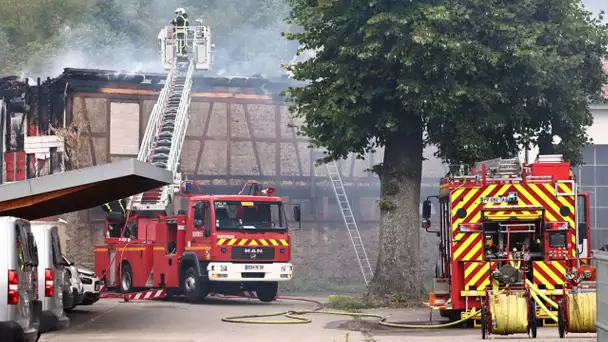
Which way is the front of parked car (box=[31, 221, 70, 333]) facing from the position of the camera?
facing away from the viewer and to the left of the viewer

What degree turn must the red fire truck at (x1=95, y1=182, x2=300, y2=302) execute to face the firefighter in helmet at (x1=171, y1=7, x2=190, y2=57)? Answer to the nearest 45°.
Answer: approximately 135° to its left

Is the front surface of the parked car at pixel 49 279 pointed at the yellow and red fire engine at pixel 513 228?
no

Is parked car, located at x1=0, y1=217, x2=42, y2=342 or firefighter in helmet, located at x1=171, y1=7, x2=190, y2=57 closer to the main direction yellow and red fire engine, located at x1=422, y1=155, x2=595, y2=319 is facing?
the firefighter in helmet

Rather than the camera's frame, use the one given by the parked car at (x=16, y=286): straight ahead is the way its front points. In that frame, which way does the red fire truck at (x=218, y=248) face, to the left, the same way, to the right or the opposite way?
the opposite way

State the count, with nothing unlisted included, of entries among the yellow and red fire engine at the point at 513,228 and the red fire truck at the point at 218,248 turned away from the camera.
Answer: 1

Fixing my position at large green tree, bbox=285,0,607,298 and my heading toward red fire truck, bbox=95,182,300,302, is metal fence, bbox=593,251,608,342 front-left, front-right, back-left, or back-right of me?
back-left

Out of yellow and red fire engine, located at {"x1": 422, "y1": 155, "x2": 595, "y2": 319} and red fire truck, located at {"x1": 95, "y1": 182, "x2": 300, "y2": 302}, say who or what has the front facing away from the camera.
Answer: the yellow and red fire engine

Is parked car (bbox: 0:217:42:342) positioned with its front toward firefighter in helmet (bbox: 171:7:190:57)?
no

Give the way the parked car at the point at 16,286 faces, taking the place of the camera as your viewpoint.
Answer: facing away from the viewer and to the left of the viewer

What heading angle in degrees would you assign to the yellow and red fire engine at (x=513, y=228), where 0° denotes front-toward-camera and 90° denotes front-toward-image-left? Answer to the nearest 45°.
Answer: approximately 180°

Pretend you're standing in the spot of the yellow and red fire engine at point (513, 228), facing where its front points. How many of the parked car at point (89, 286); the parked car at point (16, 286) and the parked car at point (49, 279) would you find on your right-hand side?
0

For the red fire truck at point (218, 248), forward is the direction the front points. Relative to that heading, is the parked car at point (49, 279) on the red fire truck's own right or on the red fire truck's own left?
on the red fire truck's own right

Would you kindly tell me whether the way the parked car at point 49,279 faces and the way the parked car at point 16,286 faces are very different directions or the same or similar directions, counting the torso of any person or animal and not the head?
same or similar directions
